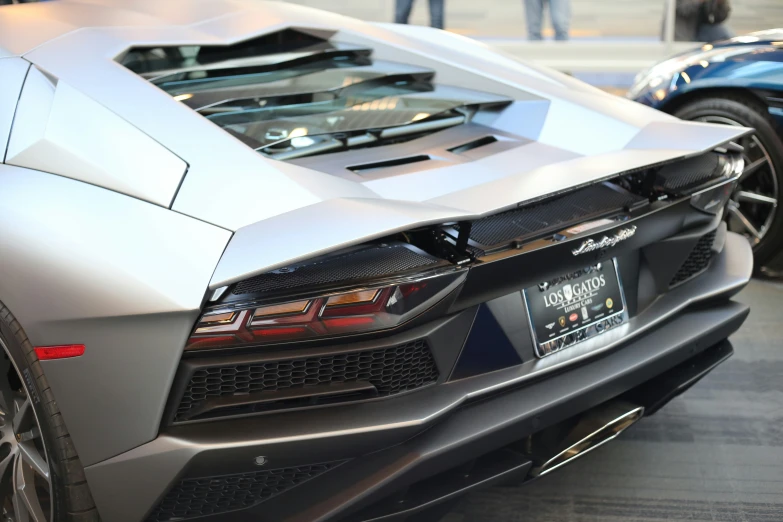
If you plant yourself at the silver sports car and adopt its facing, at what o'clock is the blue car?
The blue car is roughly at 3 o'clock from the silver sports car.

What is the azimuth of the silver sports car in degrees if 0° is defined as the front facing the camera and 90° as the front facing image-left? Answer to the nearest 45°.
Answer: approximately 135°
